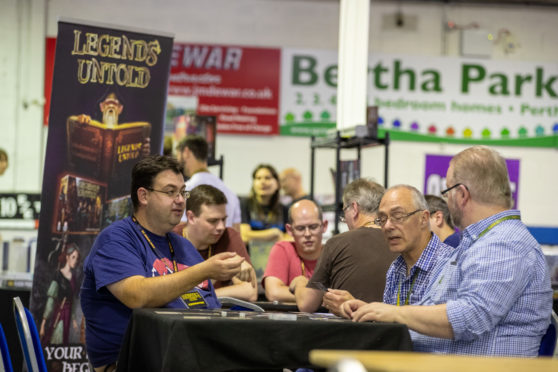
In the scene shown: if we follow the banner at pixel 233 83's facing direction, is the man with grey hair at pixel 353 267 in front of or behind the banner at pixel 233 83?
in front

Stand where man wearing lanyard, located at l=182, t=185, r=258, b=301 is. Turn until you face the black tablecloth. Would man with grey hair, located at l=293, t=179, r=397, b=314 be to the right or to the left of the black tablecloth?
left

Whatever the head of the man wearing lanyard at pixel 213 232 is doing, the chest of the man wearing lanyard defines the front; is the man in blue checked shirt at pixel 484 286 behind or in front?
in front

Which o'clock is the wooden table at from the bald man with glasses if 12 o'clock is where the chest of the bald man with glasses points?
The wooden table is roughly at 12 o'clock from the bald man with glasses.

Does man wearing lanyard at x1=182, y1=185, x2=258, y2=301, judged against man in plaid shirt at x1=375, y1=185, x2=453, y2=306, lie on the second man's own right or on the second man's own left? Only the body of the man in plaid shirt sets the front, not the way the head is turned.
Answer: on the second man's own right

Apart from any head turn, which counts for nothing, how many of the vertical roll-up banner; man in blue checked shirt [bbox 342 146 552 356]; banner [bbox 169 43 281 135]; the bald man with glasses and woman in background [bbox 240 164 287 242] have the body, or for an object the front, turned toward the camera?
4

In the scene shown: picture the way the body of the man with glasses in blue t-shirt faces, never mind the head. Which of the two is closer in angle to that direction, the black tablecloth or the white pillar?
the black tablecloth

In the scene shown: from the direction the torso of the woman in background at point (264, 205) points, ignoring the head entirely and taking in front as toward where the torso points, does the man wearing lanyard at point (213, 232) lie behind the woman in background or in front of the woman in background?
in front

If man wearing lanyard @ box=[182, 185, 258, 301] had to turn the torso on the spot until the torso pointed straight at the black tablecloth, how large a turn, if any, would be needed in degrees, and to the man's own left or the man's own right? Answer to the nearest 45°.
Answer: approximately 45° to the man's own right

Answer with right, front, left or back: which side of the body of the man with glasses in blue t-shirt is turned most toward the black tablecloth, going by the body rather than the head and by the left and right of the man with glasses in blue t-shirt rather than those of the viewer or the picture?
front

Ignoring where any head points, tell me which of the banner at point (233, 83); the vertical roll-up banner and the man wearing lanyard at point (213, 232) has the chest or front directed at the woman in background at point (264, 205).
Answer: the banner

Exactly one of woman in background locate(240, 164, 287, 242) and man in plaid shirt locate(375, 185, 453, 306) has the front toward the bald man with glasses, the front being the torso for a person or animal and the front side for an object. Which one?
the woman in background

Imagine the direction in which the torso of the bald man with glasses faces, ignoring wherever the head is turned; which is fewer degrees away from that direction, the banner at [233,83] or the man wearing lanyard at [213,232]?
the man wearing lanyard

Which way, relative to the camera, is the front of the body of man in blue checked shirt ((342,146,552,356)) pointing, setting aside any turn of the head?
to the viewer's left

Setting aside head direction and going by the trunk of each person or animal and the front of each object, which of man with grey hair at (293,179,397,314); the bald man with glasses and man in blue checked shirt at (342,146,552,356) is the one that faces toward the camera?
the bald man with glasses

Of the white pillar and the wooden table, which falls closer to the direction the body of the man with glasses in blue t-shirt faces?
the wooden table
